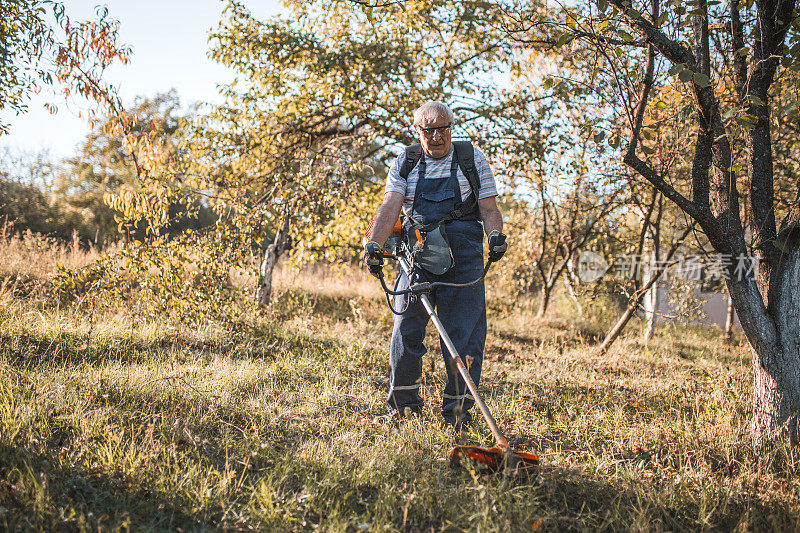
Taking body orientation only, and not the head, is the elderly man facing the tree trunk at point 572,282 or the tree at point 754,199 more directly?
the tree

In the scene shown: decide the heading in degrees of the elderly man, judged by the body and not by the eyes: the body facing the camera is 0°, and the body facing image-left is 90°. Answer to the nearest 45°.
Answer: approximately 0°

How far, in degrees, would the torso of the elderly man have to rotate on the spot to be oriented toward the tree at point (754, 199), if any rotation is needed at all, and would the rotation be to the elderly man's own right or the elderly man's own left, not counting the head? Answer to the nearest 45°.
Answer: approximately 90° to the elderly man's own left

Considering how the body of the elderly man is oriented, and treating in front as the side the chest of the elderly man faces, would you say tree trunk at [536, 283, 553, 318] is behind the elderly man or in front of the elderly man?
behind

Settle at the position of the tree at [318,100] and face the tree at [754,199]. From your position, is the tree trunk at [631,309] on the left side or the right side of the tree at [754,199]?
left

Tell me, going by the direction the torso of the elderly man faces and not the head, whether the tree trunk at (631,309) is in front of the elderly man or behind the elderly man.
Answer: behind

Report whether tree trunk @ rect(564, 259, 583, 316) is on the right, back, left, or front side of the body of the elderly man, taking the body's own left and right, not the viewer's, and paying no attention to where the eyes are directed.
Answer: back
